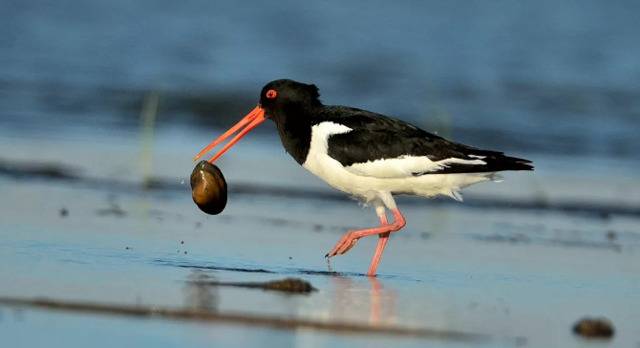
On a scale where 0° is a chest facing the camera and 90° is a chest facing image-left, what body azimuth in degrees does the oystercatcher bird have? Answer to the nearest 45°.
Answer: approximately 90°

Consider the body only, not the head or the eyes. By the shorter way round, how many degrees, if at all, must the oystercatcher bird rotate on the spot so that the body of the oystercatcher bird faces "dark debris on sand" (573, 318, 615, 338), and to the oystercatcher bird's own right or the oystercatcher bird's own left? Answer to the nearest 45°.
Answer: approximately 135° to the oystercatcher bird's own left

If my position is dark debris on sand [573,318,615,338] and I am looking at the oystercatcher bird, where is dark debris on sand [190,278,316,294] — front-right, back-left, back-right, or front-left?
front-left
